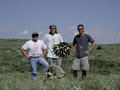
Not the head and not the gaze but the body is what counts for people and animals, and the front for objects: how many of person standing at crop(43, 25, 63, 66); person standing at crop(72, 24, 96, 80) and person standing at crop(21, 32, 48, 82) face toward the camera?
3

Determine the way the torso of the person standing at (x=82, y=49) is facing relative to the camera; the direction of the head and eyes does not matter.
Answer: toward the camera

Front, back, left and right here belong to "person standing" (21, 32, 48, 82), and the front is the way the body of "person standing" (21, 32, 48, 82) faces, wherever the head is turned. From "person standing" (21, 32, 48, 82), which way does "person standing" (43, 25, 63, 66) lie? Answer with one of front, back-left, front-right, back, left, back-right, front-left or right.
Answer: left

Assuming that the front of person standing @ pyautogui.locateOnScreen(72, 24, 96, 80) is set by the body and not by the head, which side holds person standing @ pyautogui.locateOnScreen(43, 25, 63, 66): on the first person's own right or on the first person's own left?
on the first person's own right

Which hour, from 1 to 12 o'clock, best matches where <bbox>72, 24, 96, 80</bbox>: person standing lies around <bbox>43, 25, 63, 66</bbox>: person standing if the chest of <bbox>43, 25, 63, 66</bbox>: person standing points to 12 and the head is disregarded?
<bbox>72, 24, 96, 80</bbox>: person standing is roughly at 9 o'clock from <bbox>43, 25, 63, 66</bbox>: person standing.

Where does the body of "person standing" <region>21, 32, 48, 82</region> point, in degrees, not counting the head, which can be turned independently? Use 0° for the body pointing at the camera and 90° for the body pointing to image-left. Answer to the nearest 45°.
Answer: approximately 0°

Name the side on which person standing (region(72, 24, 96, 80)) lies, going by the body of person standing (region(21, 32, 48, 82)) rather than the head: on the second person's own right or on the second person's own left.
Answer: on the second person's own left

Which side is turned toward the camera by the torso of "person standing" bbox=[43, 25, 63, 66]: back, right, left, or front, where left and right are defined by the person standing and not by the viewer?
front

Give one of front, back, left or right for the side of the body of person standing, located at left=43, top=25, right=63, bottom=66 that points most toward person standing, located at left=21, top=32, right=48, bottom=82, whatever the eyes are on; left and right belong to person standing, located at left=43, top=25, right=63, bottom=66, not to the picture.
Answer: right
